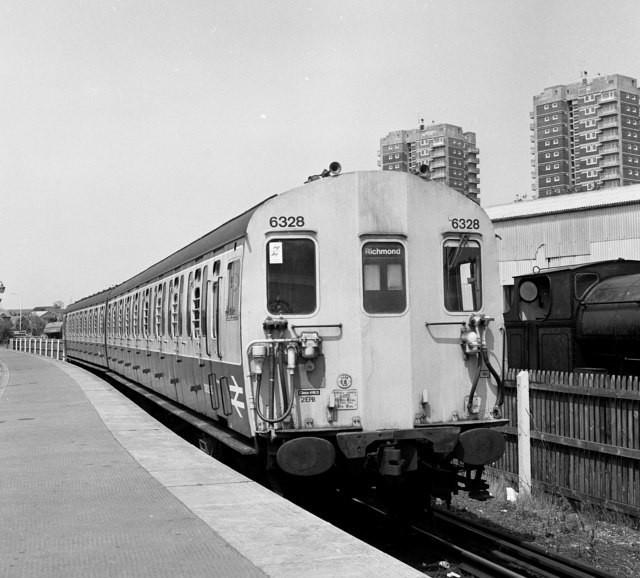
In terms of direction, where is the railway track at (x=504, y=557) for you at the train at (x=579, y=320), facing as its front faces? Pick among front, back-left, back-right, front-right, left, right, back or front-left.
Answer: front-right

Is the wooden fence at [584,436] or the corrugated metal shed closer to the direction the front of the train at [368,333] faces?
the wooden fence

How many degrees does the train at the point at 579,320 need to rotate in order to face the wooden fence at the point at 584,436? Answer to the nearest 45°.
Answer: approximately 45° to its right

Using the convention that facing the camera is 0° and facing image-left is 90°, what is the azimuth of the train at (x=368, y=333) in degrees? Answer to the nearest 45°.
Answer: approximately 315°

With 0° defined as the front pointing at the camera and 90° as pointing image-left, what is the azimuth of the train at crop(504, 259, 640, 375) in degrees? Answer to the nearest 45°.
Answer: approximately 315°

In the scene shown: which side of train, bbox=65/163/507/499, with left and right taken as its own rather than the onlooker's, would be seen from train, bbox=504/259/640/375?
left

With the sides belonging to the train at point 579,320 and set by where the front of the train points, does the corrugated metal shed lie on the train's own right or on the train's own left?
on the train's own left

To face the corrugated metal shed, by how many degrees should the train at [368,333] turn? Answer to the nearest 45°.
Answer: approximately 90° to its left
